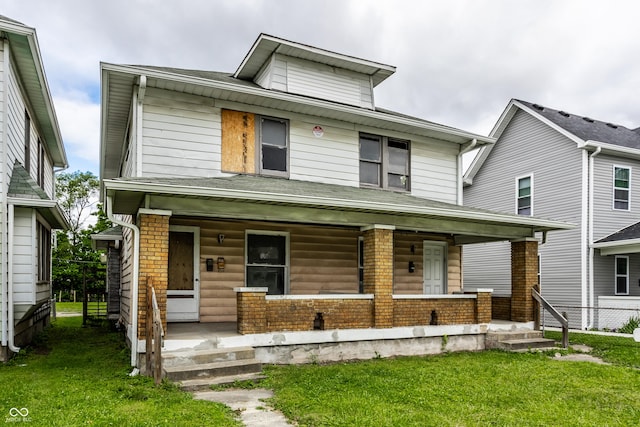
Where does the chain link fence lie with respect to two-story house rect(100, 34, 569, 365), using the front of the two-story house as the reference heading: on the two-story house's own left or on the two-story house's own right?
on the two-story house's own left

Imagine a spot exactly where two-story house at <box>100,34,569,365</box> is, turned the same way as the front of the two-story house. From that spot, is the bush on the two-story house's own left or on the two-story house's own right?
on the two-story house's own left

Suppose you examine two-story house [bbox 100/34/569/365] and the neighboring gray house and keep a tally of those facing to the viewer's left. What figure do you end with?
0

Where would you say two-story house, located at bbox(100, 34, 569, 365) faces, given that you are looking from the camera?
facing the viewer and to the right of the viewer

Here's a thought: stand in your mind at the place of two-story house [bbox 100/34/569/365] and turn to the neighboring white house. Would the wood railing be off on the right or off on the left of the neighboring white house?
left

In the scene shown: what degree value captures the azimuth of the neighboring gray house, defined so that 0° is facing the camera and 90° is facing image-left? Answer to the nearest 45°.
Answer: approximately 315°
